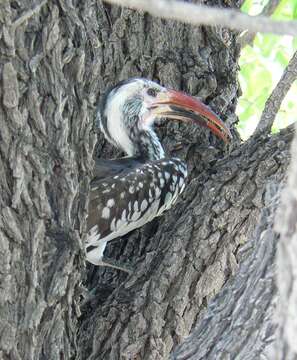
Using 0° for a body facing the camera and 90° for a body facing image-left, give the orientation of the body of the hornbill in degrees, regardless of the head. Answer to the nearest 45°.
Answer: approximately 270°

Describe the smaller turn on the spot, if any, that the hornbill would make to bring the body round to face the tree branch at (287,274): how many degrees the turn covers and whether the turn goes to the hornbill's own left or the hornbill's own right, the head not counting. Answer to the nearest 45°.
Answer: approximately 90° to the hornbill's own right

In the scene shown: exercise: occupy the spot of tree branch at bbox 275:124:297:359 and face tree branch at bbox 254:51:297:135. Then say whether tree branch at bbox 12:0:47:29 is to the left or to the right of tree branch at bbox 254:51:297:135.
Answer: left

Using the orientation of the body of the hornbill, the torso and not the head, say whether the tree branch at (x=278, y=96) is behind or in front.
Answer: in front
